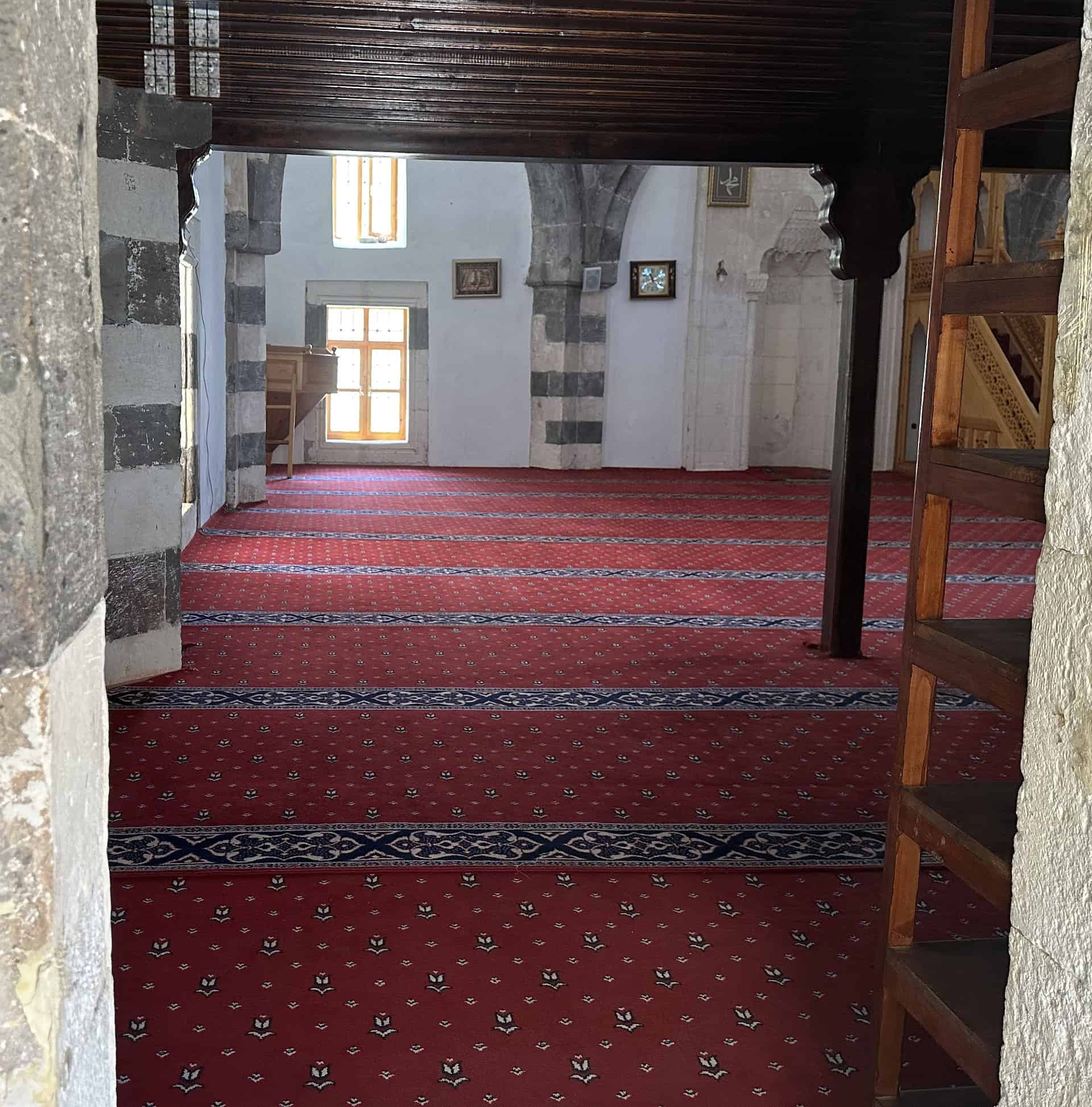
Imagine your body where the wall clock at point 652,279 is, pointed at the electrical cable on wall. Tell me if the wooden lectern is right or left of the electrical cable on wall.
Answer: right

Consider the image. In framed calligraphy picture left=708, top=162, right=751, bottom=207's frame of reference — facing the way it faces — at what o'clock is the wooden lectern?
The wooden lectern is roughly at 2 o'clock from the framed calligraphy picture.

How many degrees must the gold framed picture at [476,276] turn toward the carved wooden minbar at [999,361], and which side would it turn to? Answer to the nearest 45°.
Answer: approximately 45° to its left

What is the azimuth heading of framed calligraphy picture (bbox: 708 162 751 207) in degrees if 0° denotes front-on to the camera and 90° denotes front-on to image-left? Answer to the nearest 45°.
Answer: approximately 0°

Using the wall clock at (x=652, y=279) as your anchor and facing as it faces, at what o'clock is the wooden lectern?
The wooden lectern is roughly at 2 o'clock from the wall clock.

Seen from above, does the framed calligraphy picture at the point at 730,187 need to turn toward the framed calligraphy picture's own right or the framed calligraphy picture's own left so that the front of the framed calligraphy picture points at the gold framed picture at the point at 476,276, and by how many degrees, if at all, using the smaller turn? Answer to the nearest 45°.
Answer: approximately 90° to the framed calligraphy picture's own right

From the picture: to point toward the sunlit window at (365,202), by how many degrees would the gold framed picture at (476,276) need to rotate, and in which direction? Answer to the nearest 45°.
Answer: approximately 90° to its right
